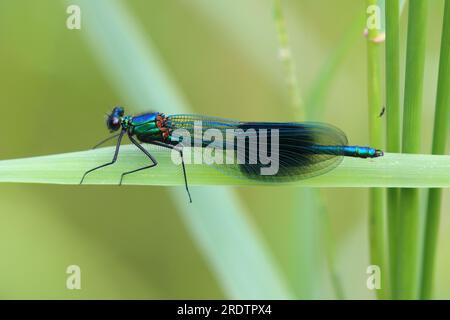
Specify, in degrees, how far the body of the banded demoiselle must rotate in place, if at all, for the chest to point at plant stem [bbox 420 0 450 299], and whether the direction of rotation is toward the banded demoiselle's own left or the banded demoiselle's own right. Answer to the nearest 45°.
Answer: approximately 135° to the banded demoiselle's own left

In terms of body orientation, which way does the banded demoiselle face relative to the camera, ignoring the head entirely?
to the viewer's left
